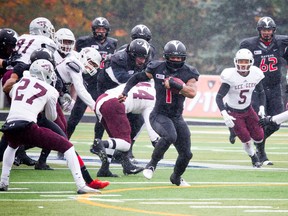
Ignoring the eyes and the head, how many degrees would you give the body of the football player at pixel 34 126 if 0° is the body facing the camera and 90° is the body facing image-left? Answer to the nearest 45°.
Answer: approximately 225°

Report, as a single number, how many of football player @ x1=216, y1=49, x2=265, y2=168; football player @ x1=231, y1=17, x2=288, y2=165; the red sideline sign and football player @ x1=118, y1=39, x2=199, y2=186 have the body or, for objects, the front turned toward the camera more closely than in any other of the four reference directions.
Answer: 4

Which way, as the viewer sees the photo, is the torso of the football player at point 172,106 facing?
toward the camera

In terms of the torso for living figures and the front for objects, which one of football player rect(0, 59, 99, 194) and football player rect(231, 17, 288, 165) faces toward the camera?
football player rect(231, 17, 288, 165)

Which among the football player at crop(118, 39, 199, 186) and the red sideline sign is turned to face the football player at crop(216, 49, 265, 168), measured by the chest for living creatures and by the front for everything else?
the red sideline sign

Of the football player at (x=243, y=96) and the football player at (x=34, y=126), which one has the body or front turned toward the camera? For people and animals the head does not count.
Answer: the football player at (x=243, y=96)

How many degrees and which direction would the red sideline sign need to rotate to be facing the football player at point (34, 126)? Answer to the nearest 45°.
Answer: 0° — it already faces them

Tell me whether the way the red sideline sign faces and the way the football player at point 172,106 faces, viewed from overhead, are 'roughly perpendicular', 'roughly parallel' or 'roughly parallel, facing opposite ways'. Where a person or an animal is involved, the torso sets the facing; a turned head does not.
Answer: roughly parallel

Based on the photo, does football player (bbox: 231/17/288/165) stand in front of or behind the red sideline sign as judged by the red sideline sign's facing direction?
in front

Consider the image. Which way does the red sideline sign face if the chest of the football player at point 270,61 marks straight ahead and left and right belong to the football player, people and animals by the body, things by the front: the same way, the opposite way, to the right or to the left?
the same way

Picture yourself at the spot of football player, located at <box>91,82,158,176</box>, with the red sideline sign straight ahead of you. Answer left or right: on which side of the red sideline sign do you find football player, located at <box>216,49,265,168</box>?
right

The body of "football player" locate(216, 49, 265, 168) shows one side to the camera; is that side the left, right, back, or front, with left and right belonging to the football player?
front

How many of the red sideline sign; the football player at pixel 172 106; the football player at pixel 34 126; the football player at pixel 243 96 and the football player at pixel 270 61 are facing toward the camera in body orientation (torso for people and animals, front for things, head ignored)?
4

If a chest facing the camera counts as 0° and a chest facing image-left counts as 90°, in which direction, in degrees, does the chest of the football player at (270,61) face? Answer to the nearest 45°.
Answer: approximately 0°

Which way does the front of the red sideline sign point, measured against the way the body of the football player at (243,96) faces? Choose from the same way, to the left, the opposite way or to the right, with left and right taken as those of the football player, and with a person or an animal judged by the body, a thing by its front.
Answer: the same way

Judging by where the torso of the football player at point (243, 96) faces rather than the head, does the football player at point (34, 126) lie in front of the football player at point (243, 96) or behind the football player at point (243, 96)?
in front

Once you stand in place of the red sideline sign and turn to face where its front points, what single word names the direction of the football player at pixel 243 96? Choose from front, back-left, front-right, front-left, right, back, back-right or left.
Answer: front

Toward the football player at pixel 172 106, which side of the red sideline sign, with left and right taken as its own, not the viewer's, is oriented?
front

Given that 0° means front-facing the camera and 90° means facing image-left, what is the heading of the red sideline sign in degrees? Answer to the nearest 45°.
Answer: approximately 0°
